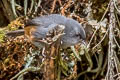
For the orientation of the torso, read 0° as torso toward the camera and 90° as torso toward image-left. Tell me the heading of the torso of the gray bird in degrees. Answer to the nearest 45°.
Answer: approximately 270°
